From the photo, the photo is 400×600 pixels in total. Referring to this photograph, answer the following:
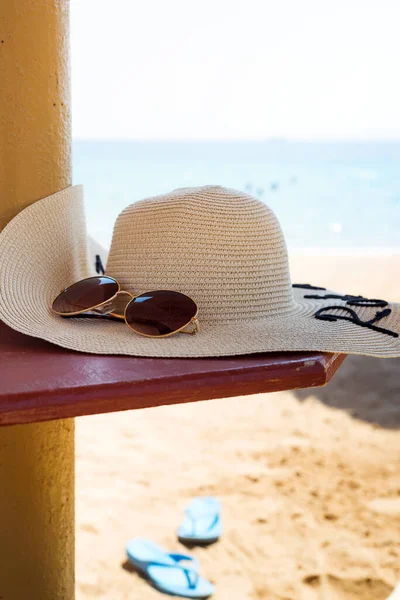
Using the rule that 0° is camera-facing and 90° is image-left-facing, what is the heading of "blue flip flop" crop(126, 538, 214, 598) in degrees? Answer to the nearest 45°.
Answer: approximately 315°
